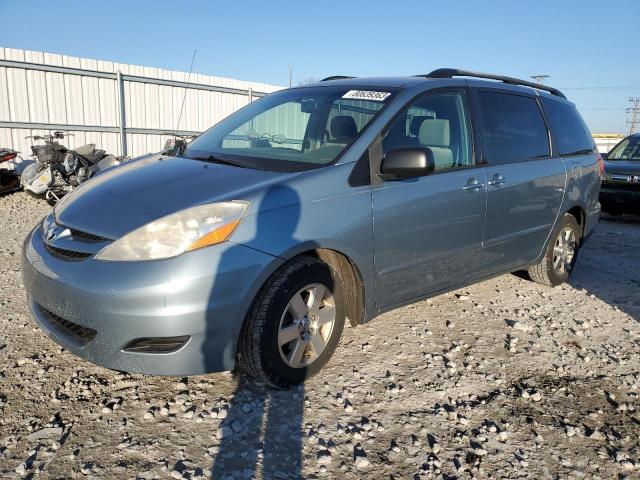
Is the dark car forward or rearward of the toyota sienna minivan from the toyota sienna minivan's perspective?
rearward

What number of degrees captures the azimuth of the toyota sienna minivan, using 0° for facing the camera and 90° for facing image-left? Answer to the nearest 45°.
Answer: approximately 45°

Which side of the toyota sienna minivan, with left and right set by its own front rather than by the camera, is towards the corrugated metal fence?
right
